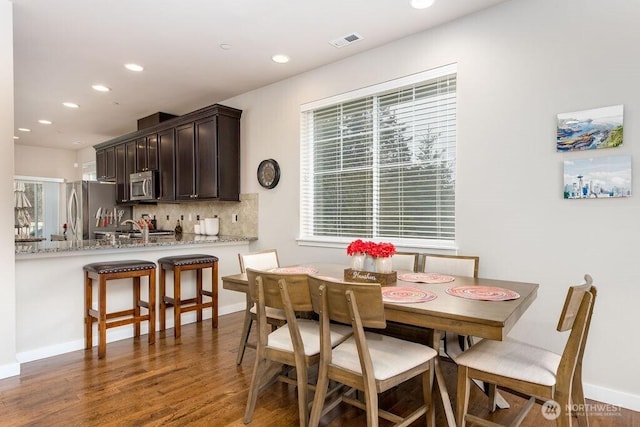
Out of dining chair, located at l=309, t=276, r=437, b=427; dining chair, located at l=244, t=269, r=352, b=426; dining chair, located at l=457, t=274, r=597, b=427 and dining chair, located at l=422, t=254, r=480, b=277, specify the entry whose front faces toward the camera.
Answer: dining chair, located at l=422, t=254, r=480, b=277

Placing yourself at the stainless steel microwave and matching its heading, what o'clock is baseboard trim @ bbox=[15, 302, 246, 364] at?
The baseboard trim is roughly at 11 o'clock from the stainless steel microwave.

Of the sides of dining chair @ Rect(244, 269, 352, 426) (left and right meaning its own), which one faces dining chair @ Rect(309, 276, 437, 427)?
right

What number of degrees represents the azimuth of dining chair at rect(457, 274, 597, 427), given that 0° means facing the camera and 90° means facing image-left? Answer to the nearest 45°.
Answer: approximately 135°

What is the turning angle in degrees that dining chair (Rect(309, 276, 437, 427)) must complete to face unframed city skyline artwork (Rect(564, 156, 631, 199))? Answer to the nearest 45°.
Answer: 0° — it already faces it

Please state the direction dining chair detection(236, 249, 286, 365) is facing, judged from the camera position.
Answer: facing the viewer and to the right of the viewer

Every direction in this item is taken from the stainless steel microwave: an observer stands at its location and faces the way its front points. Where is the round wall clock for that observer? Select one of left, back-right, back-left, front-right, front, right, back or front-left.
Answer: left

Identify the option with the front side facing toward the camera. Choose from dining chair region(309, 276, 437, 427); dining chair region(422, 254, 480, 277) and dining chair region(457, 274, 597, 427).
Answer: dining chair region(422, 254, 480, 277)

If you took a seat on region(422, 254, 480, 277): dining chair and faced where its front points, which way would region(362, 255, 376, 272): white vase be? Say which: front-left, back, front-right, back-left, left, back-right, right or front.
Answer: front-right

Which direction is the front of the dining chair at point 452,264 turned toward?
toward the camera

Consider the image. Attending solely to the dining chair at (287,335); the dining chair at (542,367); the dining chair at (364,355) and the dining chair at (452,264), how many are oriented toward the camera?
1

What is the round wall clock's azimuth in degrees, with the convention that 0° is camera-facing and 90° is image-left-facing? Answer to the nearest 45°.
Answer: approximately 45°
